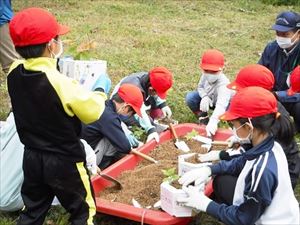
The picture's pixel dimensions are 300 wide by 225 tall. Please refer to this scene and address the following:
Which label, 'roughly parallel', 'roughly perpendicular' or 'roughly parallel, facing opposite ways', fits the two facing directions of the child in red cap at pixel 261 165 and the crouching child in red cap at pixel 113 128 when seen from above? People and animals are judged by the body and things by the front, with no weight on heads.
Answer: roughly parallel, facing opposite ways

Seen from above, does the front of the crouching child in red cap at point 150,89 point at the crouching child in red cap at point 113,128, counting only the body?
no

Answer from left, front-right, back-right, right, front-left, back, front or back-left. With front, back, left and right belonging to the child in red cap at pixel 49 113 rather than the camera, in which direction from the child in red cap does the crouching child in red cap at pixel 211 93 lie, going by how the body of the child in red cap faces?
front

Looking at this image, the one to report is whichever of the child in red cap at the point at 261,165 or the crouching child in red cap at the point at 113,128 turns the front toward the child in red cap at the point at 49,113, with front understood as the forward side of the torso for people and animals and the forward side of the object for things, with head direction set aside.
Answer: the child in red cap at the point at 261,165

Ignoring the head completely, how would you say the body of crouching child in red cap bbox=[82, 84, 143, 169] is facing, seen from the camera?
to the viewer's right

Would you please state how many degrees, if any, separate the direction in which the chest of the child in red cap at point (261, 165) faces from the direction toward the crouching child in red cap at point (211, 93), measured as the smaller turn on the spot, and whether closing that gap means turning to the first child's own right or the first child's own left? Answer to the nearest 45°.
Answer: approximately 90° to the first child's own right

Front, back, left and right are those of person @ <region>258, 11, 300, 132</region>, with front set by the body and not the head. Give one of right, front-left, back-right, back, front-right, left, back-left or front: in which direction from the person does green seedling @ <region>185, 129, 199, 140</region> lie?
front

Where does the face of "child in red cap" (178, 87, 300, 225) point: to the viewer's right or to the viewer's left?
to the viewer's left

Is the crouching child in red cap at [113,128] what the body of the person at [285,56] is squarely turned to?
yes

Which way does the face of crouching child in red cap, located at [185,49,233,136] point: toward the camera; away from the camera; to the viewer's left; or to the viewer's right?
toward the camera

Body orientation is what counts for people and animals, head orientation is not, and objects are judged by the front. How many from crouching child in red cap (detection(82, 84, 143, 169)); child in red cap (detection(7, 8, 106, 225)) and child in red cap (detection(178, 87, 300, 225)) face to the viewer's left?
1

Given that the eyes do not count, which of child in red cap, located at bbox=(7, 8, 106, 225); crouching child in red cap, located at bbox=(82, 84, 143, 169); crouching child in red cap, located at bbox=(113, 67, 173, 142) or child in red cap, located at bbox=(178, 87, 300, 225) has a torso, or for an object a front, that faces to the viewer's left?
child in red cap, located at bbox=(178, 87, 300, 225)

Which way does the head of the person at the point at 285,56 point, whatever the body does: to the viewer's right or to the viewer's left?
to the viewer's left

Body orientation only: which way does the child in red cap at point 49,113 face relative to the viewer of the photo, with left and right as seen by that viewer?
facing away from the viewer and to the right of the viewer

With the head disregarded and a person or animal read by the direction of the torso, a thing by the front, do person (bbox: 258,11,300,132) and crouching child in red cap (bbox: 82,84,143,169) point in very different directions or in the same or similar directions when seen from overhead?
very different directions

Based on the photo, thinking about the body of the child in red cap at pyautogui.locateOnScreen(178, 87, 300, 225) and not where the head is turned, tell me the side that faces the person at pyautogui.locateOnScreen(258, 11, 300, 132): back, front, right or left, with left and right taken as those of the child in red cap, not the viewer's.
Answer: right

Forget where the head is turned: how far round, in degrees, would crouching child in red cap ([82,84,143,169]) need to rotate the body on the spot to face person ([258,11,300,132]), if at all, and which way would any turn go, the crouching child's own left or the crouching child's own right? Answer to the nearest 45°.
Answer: approximately 45° to the crouching child's own left

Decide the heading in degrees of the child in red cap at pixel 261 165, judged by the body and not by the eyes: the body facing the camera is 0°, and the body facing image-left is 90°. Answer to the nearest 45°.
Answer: approximately 90°

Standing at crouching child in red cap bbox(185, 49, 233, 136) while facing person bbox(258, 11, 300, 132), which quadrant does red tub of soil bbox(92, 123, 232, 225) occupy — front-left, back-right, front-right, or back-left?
back-right
